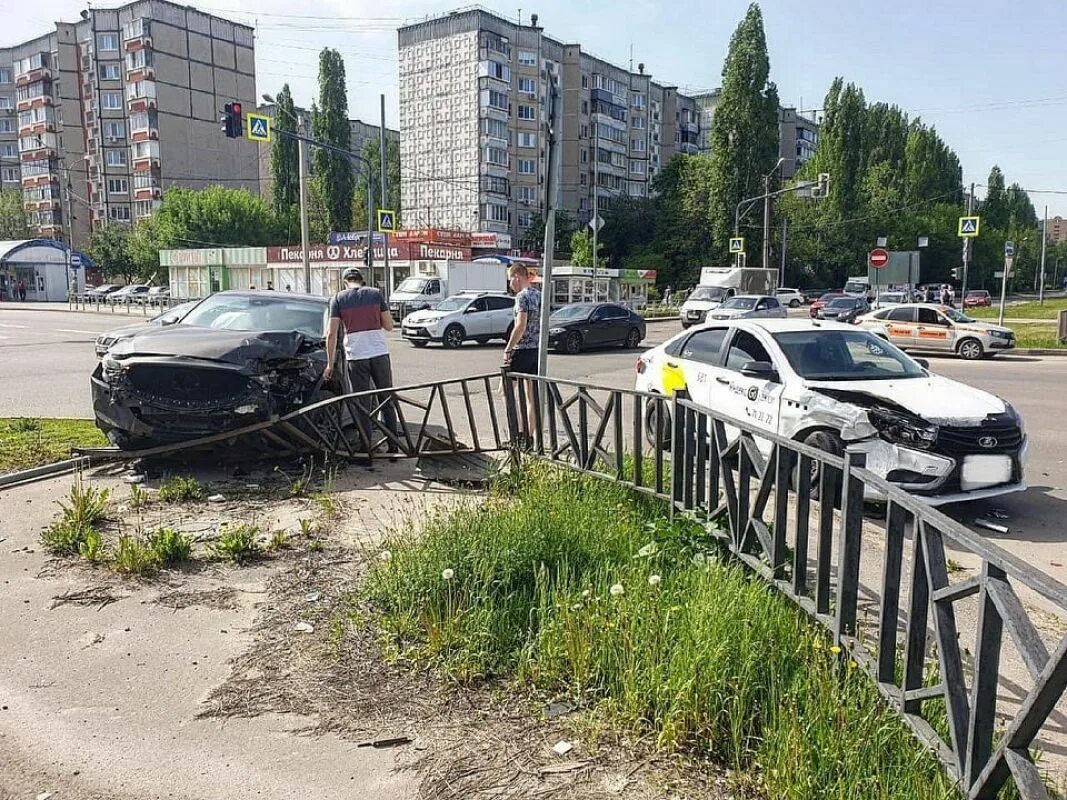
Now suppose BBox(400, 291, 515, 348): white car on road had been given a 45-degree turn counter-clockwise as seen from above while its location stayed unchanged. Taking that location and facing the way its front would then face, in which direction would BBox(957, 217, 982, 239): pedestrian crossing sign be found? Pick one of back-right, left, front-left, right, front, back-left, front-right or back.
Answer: left

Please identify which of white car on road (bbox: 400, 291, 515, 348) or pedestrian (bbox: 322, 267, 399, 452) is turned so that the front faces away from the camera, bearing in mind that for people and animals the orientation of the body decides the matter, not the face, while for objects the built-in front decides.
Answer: the pedestrian

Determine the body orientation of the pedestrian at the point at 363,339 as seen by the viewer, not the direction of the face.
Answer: away from the camera

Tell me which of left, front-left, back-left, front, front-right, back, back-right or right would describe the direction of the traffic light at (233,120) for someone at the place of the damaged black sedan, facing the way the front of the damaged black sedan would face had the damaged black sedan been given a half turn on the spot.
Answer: front-left

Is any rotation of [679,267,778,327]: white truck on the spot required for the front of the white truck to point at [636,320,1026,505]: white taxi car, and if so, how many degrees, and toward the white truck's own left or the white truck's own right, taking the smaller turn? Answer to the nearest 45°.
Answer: approximately 45° to the white truck's own left

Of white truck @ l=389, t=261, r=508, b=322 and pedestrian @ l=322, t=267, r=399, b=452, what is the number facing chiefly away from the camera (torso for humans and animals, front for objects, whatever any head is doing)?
1

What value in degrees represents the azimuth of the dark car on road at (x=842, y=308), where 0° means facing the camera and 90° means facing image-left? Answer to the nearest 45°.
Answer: approximately 45°

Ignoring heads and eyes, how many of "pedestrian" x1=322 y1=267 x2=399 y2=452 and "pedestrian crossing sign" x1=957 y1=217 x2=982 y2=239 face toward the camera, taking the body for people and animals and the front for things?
1

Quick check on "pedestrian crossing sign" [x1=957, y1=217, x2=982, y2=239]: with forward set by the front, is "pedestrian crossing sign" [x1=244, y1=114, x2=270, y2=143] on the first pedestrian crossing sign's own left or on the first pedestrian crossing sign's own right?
on the first pedestrian crossing sign's own right

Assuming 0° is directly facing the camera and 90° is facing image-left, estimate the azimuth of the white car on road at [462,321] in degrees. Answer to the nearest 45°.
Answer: approximately 45°

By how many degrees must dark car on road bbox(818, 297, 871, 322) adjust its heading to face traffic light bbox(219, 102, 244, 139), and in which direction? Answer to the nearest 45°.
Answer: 0° — it already faces it

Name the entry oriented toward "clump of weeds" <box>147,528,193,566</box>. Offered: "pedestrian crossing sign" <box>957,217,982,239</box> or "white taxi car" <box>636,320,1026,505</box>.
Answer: the pedestrian crossing sign
